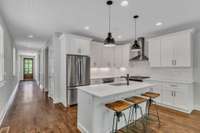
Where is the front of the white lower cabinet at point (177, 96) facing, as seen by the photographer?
facing the viewer and to the left of the viewer

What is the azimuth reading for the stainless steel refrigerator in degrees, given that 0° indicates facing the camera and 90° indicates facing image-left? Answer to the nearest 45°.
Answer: approximately 315°

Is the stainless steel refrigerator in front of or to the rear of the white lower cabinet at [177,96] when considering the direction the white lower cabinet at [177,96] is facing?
in front

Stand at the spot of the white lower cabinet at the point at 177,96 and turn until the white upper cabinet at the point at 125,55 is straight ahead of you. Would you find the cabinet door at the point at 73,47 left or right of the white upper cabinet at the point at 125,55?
left

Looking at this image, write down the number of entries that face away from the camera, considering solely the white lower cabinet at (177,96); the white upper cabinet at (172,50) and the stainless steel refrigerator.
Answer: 0

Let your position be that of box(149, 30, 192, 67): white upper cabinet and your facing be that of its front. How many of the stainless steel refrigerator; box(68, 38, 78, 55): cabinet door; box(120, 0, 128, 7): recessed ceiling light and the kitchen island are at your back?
0

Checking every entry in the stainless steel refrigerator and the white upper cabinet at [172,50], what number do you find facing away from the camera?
0

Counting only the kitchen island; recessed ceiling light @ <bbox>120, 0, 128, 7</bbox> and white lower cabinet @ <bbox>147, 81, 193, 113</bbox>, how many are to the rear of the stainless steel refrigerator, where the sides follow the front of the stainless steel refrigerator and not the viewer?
0

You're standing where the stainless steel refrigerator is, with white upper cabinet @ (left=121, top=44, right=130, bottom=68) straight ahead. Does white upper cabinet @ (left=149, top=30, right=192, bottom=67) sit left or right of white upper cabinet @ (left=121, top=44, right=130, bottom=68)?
right

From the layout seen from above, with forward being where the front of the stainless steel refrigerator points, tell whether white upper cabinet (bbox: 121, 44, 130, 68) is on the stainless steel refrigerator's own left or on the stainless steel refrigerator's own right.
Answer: on the stainless steel refrigerator's own left

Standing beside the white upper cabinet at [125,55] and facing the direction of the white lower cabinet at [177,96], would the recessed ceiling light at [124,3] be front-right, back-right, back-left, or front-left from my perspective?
front-right

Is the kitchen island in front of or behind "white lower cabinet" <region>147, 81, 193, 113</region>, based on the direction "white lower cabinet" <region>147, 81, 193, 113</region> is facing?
in front

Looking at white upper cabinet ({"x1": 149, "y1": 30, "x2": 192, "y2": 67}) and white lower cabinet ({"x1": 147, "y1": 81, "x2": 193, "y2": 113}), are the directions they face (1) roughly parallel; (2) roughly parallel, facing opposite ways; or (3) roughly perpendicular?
roughly parallel

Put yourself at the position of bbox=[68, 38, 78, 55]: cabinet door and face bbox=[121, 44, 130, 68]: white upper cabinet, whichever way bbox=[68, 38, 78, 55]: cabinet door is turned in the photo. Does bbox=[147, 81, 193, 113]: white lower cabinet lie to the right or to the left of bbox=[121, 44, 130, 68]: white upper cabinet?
right

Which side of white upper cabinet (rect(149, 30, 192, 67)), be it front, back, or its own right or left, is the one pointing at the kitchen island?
front

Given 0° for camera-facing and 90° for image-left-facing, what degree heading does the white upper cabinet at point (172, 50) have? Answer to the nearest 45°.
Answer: approximately 45°

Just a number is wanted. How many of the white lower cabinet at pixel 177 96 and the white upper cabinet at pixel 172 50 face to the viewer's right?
0
